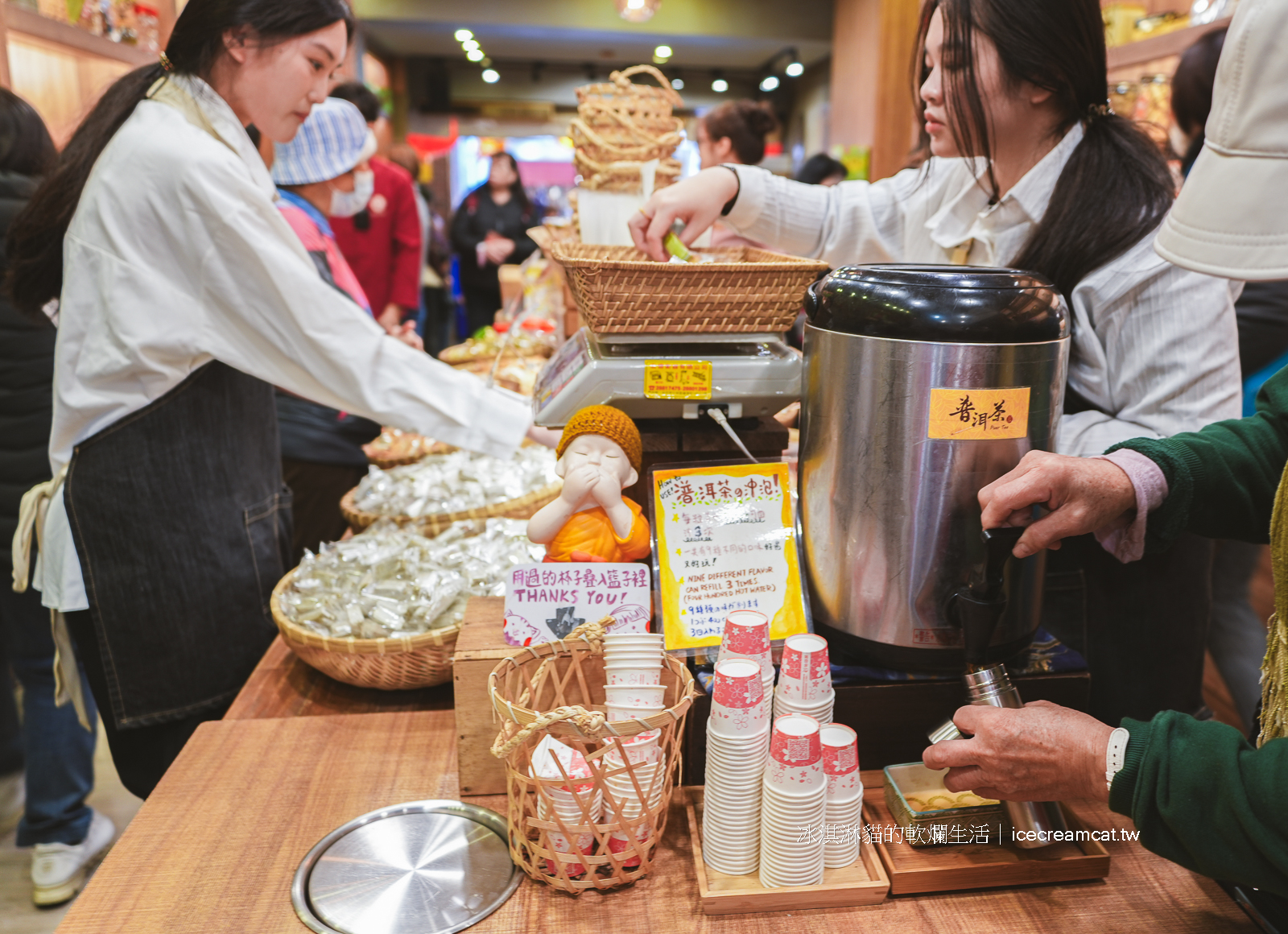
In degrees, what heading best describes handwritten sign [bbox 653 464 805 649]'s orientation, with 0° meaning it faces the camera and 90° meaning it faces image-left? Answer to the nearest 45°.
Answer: approximately 0°

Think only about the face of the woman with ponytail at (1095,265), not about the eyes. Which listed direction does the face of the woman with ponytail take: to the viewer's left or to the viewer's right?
to the viewer's left

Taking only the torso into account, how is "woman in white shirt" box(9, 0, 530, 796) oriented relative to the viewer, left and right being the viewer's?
facing to the right of the viewer
